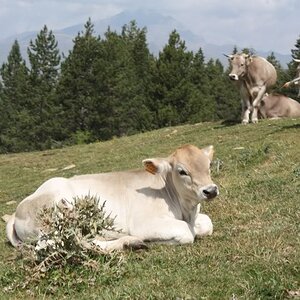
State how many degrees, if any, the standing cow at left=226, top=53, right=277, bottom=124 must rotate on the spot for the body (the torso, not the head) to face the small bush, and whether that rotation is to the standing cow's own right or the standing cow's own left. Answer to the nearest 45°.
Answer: approximately 45° to the standing cow's own left

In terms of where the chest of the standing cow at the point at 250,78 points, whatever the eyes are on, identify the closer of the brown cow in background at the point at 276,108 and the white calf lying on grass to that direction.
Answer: the white calf lying on grass

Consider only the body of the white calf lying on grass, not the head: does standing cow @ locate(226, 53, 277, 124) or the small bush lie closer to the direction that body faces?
the standing cow

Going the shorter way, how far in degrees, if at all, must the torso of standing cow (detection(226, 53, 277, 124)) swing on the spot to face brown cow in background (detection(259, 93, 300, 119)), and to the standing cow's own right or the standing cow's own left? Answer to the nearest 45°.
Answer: approximately 180°

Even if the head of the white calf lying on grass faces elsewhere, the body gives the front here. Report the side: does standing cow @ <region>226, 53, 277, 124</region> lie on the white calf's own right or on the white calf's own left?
on the white calf's own left

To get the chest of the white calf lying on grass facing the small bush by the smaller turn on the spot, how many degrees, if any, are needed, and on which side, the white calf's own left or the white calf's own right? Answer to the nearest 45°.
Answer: approximately 135° to the white calf's own right

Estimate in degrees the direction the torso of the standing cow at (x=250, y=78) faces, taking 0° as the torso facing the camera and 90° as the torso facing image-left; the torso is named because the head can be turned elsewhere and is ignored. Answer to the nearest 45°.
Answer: approximately 45°

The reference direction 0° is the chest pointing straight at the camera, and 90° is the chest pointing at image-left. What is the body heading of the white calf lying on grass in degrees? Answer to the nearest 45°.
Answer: approximately 270°

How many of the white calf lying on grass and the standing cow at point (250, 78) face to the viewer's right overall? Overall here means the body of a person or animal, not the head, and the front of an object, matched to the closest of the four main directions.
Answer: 1
